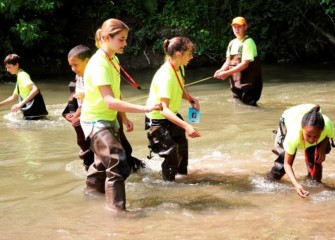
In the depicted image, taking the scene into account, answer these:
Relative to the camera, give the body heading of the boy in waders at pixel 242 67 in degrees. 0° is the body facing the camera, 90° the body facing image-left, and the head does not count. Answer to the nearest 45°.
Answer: approximately 45°
